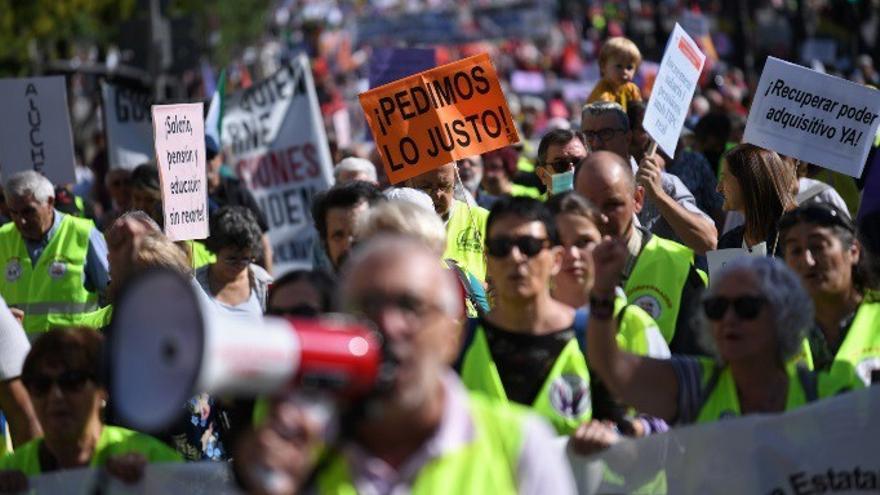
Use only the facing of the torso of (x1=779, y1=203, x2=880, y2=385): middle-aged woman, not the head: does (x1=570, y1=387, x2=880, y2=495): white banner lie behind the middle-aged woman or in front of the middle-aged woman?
in front

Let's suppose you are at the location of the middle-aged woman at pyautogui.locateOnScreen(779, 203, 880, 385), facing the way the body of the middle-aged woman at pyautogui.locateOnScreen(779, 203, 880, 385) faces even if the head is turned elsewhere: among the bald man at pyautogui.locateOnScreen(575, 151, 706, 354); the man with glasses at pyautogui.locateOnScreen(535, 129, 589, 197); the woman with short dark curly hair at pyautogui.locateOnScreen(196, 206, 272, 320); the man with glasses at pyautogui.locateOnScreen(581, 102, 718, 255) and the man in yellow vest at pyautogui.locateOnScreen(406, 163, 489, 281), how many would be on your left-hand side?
0

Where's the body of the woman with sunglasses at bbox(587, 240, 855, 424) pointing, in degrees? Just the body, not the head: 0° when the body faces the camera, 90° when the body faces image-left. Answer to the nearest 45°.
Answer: approximately 45°

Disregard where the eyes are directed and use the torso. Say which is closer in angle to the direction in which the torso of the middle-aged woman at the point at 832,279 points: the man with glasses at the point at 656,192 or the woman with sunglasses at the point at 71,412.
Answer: the woman with sunglasses

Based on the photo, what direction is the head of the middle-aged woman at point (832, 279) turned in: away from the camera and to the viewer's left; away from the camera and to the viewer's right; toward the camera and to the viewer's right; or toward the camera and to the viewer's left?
toward the camera and to the viewer's left

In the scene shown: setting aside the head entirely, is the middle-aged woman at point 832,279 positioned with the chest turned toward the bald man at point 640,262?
no

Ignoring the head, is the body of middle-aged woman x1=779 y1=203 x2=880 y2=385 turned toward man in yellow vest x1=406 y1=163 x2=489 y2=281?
no

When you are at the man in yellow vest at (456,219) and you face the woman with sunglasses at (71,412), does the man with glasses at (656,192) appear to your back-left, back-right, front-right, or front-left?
back-left

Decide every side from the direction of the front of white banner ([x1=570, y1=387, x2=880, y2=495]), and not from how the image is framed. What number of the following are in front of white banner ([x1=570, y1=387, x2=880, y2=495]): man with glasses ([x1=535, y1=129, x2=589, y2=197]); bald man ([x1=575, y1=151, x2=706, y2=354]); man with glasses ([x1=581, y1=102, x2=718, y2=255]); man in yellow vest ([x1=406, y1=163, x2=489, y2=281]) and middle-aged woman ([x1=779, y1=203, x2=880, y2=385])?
0

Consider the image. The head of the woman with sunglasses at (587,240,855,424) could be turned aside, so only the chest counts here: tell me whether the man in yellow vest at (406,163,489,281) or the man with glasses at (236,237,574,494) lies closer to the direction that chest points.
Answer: the man with glasses

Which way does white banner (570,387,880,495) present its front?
toward the camera

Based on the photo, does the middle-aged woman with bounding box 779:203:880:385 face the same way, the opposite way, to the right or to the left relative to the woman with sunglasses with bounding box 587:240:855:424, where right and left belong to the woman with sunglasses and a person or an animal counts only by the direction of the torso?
the same way

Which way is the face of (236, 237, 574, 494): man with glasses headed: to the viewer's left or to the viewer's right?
to the viewer's left

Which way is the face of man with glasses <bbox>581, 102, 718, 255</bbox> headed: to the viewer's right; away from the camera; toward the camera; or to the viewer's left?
toward the camera

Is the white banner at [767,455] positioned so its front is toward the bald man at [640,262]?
no

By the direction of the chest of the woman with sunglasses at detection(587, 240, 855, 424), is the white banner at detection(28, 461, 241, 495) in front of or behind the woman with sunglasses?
in front

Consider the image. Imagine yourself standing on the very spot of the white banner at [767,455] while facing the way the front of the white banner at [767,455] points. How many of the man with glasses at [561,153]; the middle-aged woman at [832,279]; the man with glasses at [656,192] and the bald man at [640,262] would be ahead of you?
0

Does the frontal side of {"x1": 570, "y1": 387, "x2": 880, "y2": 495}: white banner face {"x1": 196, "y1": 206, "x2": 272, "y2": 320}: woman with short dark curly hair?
no
